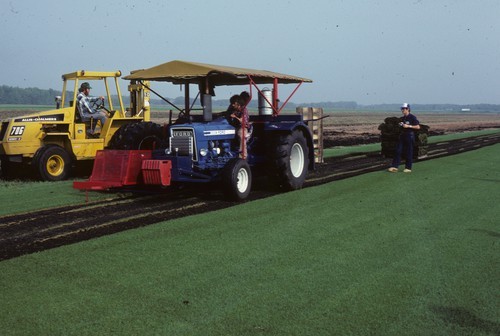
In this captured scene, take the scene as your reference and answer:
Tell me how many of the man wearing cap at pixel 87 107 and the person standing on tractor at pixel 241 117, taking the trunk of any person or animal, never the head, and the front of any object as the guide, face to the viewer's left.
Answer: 1

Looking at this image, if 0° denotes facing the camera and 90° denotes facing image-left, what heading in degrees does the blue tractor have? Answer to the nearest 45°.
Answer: approximately 45°

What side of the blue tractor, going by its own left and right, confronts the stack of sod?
back

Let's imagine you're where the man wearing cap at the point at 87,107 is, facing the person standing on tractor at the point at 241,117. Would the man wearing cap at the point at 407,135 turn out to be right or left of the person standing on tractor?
left

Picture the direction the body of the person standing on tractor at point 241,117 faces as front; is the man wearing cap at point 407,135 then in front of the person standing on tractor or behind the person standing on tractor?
behind

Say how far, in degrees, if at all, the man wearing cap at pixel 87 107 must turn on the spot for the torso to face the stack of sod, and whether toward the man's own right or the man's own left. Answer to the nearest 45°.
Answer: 0° — they already face it

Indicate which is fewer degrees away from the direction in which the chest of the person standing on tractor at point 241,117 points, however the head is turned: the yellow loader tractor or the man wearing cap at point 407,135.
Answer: the yellow loader tractor

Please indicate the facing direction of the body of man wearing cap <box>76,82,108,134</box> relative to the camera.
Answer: to the viewer's right

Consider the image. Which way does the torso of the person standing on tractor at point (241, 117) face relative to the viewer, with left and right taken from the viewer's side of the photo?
facing to the left of the viewer

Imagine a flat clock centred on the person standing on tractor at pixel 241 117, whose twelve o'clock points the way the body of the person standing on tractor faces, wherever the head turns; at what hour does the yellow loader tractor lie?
The yellow loader tractor is roughly at 1 o'clock from the person standing on tractor.
